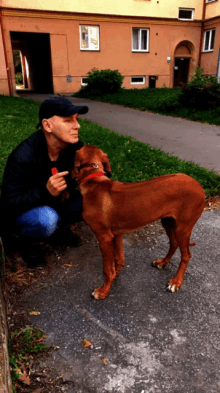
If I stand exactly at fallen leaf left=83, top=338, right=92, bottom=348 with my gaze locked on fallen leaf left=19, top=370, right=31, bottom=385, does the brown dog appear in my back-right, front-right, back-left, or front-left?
back-right

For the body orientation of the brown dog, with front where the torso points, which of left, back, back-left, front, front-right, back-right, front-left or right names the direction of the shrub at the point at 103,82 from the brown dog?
right

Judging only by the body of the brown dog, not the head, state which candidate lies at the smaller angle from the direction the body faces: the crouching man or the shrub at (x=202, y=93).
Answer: the crouching man

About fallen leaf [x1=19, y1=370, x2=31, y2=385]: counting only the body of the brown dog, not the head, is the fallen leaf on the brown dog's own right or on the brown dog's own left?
on the brown dog's own left

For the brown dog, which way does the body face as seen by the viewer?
to the viewer's left

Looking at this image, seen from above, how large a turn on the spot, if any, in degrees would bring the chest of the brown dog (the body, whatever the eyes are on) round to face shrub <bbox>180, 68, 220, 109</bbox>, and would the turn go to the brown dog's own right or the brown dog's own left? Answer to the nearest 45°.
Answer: approximately 90° to the brown dog's own right

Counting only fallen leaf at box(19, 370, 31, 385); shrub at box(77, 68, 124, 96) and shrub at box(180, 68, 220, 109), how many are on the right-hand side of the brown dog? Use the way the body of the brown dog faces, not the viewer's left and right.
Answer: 2

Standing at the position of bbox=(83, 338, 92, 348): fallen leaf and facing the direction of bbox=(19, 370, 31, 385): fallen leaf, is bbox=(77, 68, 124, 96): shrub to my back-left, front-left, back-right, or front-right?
back-right

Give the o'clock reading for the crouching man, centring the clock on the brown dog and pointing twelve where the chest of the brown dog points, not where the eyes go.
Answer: The crouching man is roughly at 1 o'clock from the brown dog.
